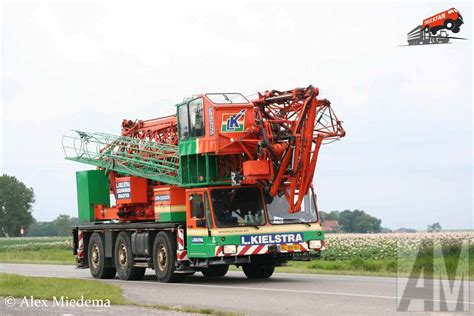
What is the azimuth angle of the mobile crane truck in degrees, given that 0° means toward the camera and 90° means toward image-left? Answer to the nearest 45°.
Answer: approximately 315°
